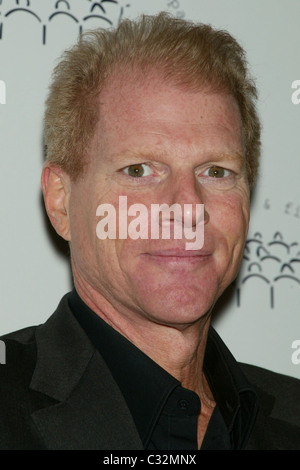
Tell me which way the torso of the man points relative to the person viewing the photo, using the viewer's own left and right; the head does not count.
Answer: facing the viewer and to the right of the viewer
